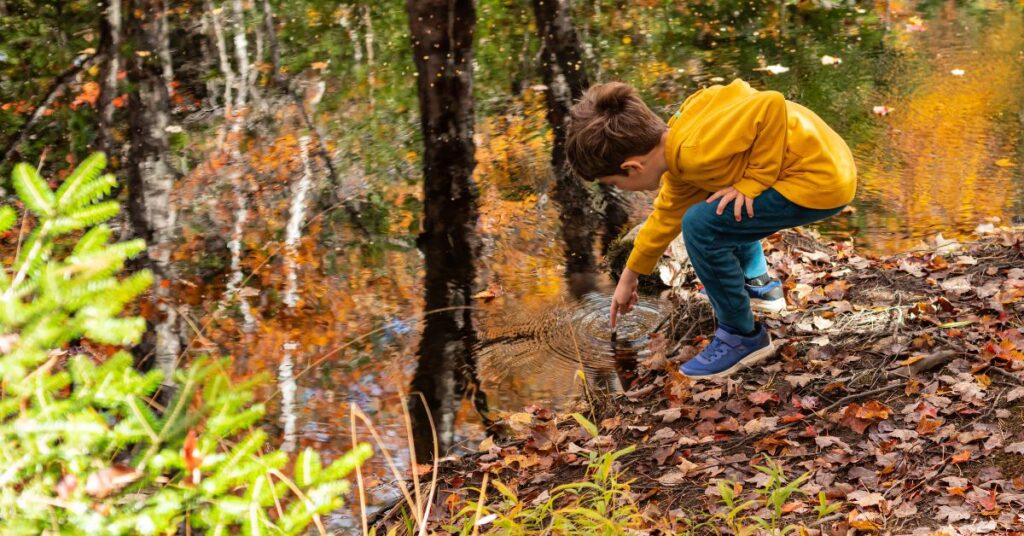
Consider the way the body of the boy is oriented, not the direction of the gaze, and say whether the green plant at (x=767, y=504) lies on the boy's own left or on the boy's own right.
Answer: on the boy's own left

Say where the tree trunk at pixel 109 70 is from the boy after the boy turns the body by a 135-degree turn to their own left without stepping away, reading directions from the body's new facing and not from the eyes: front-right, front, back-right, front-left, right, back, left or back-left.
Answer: back

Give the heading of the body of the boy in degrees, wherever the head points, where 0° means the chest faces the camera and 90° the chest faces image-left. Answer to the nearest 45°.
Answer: approximately 90°

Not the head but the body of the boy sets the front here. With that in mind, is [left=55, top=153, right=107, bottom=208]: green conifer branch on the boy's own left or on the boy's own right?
on the boy's own left

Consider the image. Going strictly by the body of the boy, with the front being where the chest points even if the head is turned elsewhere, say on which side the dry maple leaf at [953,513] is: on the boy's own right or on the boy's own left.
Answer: on the boy's own left

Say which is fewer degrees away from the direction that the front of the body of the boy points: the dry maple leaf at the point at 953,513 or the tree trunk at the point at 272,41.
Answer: the tree trunk

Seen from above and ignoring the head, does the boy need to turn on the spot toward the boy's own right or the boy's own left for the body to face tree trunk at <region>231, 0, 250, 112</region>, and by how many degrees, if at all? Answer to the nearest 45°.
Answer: approximately 45° to the boy's own right

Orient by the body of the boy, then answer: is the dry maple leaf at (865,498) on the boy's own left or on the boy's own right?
on the boy's own left

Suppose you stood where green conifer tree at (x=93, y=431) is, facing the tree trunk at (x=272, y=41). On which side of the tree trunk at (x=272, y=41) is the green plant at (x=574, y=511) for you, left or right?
right

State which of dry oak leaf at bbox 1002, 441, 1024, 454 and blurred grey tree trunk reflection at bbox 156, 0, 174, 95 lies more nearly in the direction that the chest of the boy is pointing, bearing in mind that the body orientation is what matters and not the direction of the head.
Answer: the blurred grey tree trunk reflection

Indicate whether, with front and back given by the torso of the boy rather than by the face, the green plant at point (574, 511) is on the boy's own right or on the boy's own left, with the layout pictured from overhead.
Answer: on the boy's own left

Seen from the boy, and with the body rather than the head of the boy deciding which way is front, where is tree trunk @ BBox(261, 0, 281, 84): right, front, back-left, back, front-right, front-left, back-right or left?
front-right

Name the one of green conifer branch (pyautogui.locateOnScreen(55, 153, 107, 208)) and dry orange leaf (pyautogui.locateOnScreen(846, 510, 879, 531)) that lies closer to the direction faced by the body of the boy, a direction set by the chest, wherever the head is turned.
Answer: the green conifer branch

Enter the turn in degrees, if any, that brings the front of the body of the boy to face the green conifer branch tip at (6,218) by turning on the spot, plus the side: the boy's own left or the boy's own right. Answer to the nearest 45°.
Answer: approximately 45° to the boy's own left
